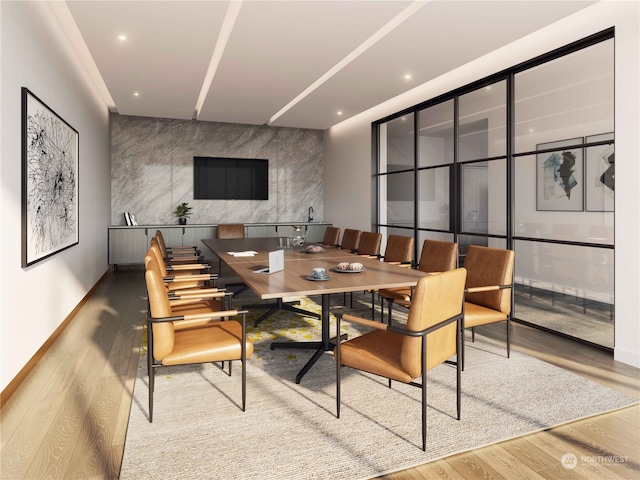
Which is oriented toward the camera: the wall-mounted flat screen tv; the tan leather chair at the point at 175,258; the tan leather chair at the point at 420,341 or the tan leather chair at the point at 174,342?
the wall-mounted flat screen tv

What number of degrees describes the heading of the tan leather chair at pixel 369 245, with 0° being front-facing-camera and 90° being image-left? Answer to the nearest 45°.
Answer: approximately 45°

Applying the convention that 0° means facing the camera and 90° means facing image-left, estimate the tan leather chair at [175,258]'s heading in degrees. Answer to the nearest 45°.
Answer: approximately 270°

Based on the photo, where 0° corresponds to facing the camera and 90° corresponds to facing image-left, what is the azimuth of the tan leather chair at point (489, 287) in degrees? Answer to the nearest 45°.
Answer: approximately 45°

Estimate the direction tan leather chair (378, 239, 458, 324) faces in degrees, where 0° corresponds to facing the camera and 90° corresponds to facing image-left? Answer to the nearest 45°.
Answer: approximately 45°

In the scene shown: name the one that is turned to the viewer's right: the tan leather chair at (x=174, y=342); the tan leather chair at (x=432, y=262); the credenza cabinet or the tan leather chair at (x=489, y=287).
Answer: the tan leather chair at (x=174, y=342)

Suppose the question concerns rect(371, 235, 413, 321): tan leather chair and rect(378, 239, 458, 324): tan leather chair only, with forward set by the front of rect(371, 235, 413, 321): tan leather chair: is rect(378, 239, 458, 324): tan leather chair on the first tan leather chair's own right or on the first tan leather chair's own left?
on the first tan leather chair's own left

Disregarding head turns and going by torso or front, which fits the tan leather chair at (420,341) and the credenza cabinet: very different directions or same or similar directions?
very different directions

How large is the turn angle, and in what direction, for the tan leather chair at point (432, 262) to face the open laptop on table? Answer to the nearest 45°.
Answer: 0° — it already faces it

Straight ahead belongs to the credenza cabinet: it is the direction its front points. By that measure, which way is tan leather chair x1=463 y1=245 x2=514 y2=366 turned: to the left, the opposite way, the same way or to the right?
to the right
